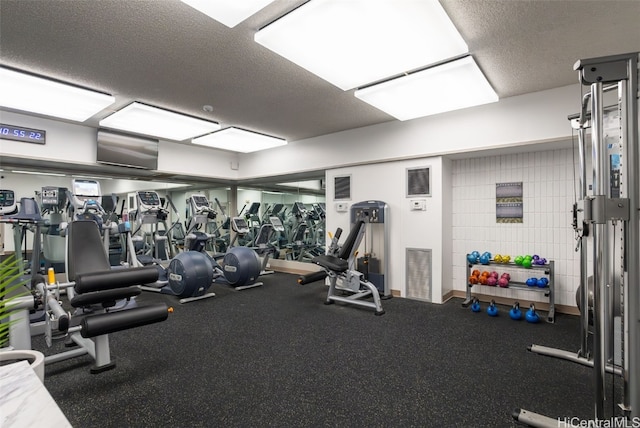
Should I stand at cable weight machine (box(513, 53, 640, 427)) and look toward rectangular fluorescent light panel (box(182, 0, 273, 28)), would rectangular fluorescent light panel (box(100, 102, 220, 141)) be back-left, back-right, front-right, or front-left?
front-right

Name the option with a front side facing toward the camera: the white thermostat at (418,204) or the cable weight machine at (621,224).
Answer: the white thermostat

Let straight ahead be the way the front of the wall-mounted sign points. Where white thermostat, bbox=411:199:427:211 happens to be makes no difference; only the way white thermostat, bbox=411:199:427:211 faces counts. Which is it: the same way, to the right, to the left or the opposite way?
the same way

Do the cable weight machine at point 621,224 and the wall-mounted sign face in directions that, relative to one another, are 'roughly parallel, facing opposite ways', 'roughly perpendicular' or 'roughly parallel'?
roughly perpendicular

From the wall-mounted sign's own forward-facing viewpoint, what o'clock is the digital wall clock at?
The digital wall clock is roughly at 2 o'clock from the wall-mounted sign.

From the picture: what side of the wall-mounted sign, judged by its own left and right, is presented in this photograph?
front

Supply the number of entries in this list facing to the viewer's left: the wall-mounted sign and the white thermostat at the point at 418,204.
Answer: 0

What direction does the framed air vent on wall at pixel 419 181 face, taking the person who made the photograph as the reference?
facing the viewer and to the left of the viewer

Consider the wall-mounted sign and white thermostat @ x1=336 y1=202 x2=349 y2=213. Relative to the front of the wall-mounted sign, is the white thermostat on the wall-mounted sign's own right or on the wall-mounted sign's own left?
on the wall-mounted sign's own right

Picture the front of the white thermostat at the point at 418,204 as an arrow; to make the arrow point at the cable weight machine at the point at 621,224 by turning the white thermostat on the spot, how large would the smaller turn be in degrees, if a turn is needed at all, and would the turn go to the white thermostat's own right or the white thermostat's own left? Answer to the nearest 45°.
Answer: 0° — it already faces it

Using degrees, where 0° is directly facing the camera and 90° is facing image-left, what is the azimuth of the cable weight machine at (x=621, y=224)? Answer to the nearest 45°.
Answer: approximately 90°

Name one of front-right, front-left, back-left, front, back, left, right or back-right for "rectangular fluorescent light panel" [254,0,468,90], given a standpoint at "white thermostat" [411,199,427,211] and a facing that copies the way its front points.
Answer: front

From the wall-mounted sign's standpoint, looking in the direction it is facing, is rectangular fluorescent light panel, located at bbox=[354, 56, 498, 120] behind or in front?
in front

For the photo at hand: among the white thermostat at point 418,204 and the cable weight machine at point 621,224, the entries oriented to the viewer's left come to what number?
1

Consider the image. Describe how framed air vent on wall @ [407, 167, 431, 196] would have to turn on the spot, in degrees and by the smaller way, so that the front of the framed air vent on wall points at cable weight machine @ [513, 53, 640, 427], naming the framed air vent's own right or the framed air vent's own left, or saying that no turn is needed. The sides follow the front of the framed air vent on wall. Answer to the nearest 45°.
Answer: approximately 45° to the framed air vent's own left

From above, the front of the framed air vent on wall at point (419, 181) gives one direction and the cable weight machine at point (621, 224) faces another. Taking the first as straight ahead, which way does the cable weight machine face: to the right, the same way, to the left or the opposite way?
to the right
